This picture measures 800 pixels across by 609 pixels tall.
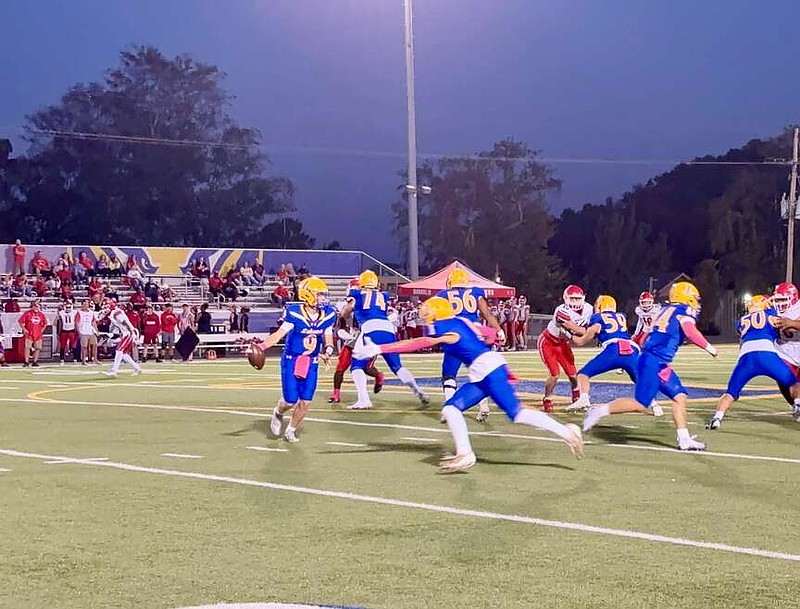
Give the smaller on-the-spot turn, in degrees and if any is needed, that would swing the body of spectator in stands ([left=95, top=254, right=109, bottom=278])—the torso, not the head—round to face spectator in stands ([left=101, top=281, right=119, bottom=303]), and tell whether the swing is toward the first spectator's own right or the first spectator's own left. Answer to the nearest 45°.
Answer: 0° — they already face them

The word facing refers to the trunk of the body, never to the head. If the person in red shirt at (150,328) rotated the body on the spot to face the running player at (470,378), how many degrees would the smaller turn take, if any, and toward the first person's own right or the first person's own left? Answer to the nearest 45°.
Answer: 0° — they already face them

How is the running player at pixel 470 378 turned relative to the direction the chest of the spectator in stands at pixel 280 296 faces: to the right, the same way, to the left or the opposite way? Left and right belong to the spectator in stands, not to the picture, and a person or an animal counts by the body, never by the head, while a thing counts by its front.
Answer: to the right

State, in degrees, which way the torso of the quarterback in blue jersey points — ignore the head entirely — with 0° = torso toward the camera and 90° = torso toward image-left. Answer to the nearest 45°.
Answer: approximately 0°

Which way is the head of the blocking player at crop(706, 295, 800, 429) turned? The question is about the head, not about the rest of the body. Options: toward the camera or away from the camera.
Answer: away from the camera

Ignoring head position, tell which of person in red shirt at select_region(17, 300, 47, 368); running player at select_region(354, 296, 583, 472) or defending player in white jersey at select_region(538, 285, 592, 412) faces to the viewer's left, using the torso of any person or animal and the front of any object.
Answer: running player at select_region(354, 296, 583, 472)

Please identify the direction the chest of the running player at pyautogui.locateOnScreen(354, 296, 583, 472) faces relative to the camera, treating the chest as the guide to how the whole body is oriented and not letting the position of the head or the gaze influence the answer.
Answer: to the viewer's left

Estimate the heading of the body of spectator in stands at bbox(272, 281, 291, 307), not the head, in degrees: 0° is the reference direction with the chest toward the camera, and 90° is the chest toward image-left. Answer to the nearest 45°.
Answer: approximately 0°
